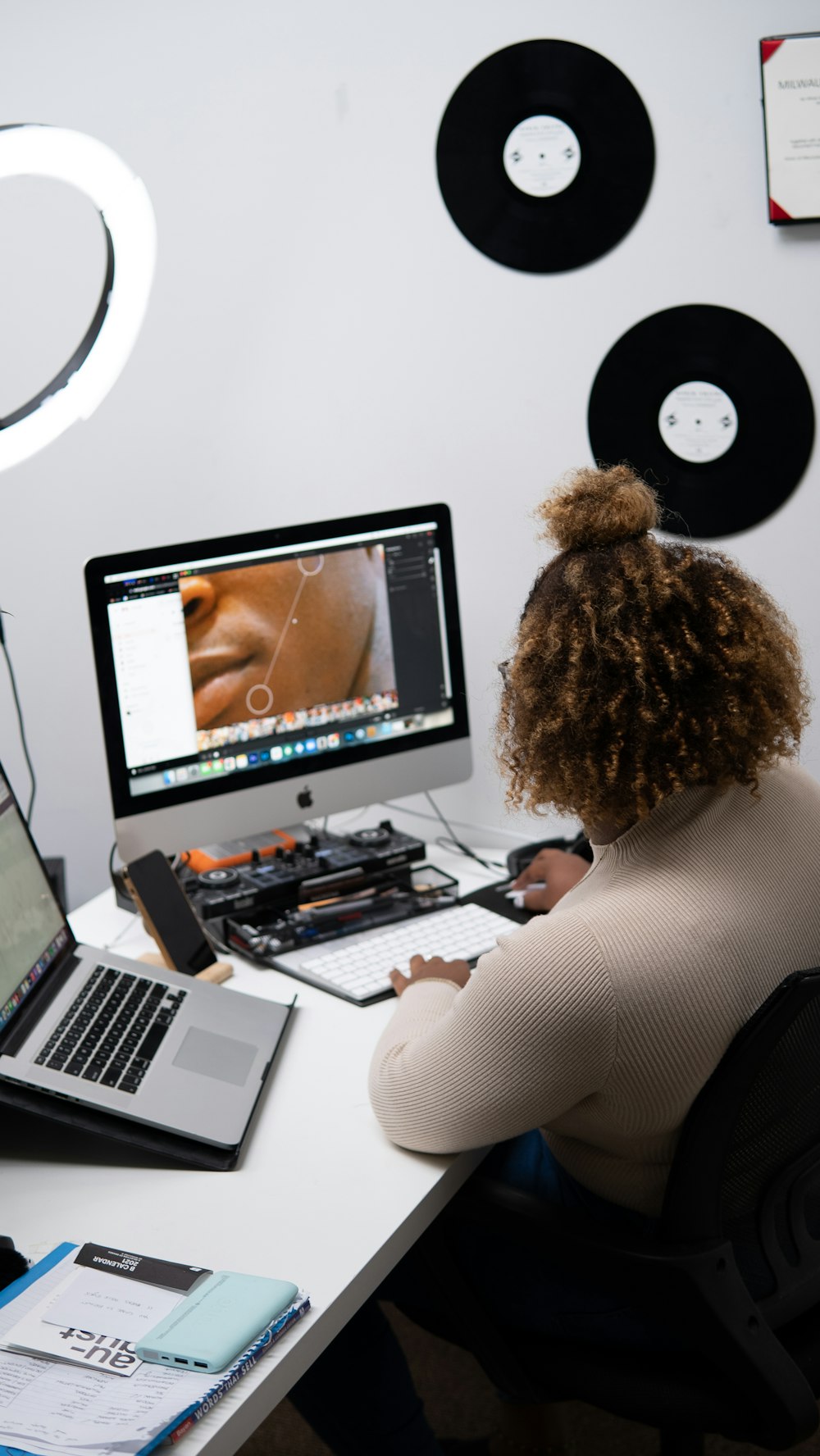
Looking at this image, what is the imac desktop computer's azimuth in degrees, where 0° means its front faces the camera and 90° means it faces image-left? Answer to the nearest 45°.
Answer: approximately 315°

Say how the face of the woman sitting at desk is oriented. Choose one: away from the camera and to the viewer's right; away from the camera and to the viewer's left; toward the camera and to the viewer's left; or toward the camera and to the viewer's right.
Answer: away from the camera and to the viewer's left

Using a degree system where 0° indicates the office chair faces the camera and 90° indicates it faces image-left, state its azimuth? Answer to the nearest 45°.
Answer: approximately 135°

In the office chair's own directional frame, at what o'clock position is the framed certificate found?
The framed certificate is roughly at 2 o'clock from the office chair.

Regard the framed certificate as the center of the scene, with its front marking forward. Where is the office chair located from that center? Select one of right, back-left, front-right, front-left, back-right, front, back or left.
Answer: front

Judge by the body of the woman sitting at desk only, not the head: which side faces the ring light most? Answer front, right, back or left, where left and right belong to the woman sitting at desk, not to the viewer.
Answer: front

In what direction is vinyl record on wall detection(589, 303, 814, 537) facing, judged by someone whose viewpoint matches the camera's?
facing the viewer

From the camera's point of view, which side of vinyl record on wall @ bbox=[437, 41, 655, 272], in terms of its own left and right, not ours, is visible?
front

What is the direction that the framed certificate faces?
toward the camera

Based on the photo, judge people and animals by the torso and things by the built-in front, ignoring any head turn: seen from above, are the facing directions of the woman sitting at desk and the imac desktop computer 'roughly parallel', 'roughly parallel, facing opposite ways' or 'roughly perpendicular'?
roughly parallel, facing opposite ways
